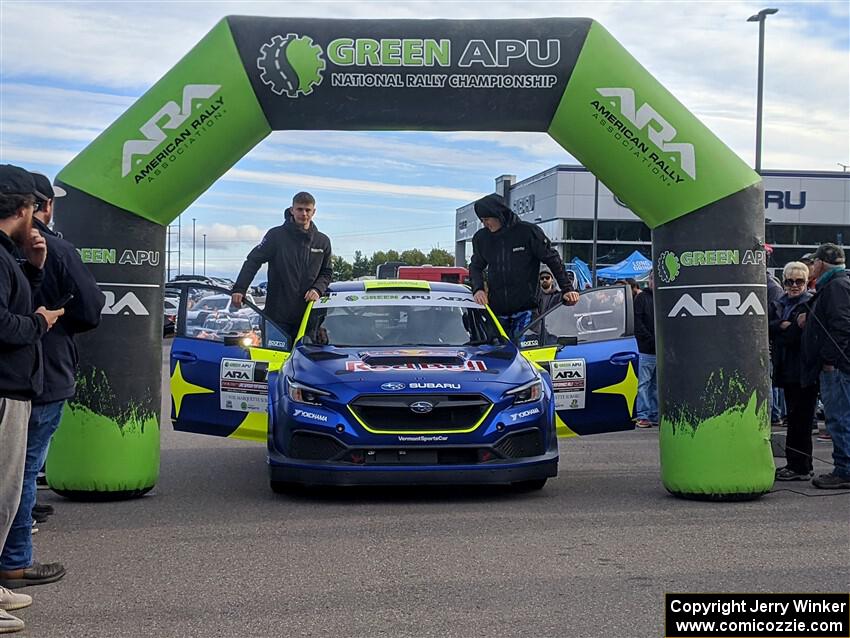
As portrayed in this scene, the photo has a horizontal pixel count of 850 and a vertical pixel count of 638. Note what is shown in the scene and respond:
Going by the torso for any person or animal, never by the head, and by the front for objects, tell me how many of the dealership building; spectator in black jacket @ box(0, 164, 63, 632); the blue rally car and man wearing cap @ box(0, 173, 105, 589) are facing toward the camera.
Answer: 2

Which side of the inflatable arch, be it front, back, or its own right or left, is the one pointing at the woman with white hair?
left

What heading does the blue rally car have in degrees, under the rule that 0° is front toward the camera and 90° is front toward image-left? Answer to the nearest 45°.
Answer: approximately 0°

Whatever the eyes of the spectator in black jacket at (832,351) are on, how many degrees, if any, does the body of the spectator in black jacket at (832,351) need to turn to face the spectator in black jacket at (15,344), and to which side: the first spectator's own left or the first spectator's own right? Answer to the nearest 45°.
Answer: approximately 45° to the first spectator's own left

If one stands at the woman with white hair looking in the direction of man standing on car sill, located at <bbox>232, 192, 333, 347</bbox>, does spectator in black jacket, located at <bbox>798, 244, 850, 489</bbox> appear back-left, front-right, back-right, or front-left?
back-left

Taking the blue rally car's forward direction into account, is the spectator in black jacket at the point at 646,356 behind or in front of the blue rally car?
behind

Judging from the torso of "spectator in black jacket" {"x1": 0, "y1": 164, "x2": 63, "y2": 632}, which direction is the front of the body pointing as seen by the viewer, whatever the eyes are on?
to the viewer's right

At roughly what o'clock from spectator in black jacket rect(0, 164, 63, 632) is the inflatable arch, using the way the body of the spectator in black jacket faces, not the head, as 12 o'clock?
The inflatable arch is roughly at 11 o'clock from the spectator in black jacket.

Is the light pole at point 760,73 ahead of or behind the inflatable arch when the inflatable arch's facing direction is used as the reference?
behind

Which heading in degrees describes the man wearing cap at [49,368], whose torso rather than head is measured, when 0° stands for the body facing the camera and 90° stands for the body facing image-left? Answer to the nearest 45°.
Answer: approximately 270°

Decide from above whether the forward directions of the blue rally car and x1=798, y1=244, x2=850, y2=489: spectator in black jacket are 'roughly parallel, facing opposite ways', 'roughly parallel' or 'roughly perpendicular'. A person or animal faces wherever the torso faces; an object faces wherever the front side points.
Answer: roughly perpendicular

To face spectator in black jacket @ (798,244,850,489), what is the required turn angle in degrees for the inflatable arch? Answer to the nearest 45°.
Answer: approximately 90° to its left

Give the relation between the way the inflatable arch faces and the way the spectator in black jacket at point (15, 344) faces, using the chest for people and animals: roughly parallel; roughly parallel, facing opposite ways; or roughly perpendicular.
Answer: roughly perpendicular

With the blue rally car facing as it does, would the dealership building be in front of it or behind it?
behind
